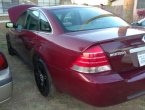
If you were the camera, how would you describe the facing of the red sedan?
facing away from the viewer and to the left of the viewer
